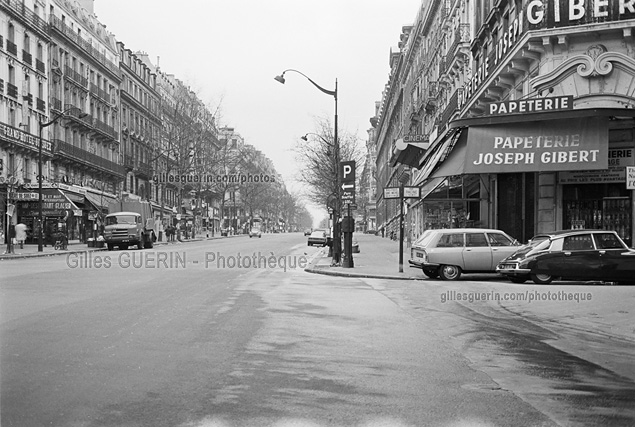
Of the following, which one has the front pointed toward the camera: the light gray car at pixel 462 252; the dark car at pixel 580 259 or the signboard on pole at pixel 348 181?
the signboard on pole

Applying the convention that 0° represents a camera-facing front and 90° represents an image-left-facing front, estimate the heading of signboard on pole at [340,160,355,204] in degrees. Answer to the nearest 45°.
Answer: approximately 0°

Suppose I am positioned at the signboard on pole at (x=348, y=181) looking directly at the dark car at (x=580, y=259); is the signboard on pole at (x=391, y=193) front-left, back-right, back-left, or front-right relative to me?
front-right

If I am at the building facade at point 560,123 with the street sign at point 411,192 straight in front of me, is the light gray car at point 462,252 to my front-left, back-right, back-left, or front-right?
front-left

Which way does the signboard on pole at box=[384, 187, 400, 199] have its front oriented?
toward the camera

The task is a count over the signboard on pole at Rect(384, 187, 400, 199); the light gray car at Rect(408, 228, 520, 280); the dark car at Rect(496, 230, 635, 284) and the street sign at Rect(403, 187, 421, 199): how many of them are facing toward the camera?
2

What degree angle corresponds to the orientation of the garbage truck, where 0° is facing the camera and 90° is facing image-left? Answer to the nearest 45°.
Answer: approximately 0°

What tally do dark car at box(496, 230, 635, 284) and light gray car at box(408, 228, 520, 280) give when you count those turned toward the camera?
0

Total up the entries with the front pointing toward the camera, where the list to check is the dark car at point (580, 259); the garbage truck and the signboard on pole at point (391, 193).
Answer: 2

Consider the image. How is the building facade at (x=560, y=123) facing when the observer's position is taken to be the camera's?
facing the viewer and to the left of the viewer

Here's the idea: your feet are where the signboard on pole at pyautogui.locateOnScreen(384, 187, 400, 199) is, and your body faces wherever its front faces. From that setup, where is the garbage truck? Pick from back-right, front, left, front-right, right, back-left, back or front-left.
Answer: back-right

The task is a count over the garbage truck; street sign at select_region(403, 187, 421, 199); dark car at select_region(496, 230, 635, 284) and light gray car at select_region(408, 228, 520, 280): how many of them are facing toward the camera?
2
